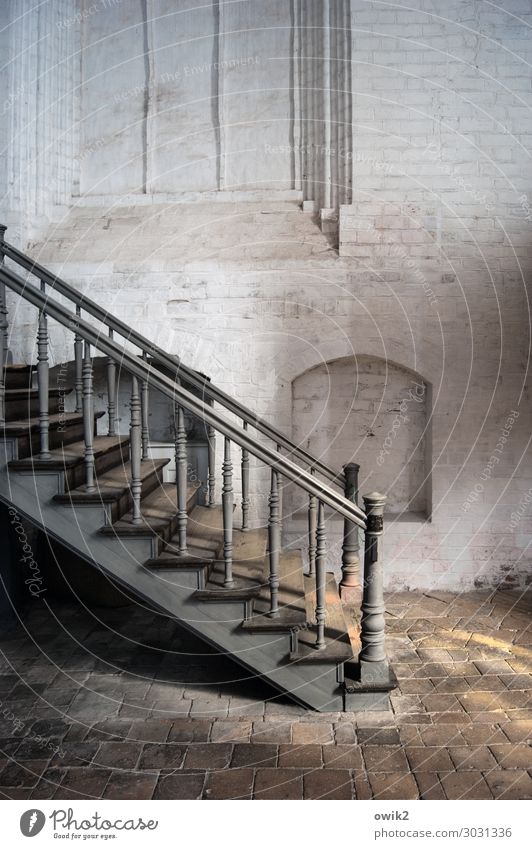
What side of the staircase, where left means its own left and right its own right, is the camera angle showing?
right
